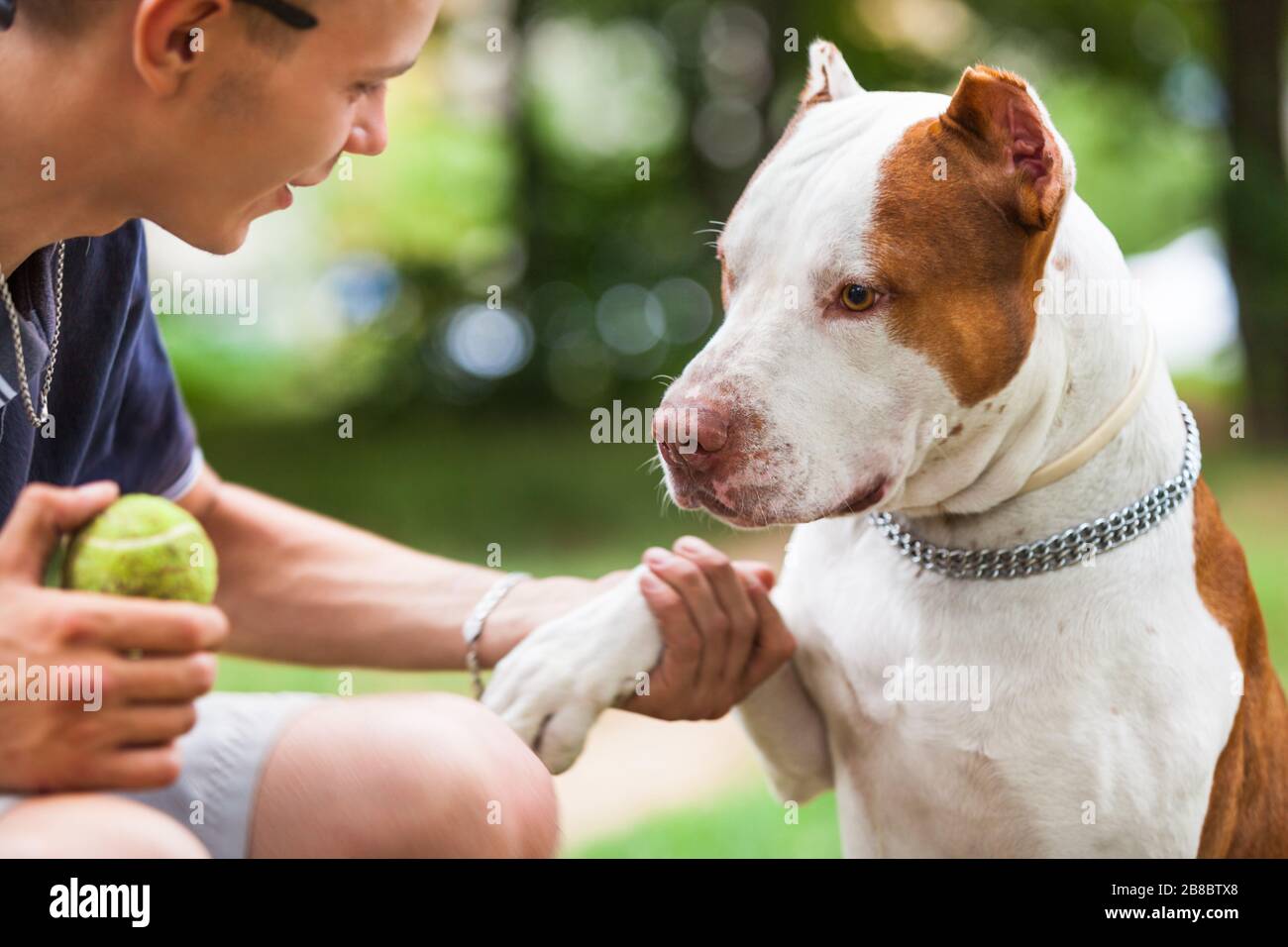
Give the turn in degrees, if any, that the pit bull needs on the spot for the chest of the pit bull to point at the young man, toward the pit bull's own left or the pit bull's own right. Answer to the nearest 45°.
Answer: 0° — it already faces them

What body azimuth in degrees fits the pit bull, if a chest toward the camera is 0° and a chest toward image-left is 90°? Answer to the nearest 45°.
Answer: approximately 45°

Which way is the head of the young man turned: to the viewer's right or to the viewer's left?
to the viewer's right
